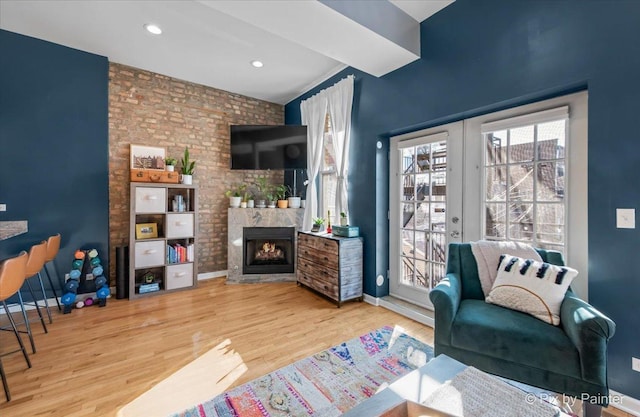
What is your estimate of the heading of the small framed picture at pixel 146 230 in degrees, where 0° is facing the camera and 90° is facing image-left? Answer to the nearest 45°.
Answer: approximately 0°

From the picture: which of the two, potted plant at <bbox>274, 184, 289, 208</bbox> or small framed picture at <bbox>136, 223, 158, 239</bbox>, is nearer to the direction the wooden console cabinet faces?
the small framed picture

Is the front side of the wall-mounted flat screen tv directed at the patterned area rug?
yes

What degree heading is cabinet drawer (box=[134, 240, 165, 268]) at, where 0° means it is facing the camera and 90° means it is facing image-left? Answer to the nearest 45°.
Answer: approximately 0°

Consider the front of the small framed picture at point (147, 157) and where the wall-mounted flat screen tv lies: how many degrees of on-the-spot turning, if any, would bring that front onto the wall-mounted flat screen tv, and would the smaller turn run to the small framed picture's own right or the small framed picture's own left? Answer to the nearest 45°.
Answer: approximately 90° to the small framed picture's own left

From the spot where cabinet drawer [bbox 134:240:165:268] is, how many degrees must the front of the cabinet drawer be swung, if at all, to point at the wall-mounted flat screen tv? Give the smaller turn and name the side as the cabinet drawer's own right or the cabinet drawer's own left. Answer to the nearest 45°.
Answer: approximately 90° to the cabinet drawer's own left

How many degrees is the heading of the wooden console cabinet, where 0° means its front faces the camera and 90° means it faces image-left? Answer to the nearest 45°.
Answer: approximately 45°
